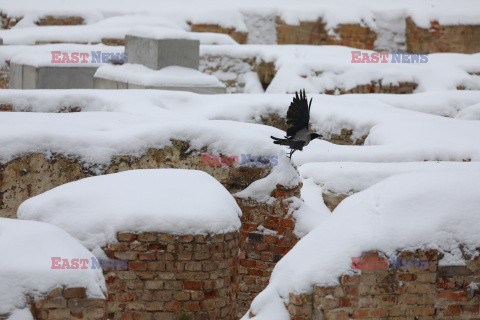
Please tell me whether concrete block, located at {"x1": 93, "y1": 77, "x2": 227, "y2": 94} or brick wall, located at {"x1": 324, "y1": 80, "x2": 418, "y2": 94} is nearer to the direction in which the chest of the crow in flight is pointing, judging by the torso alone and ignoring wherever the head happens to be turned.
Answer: the brick wall

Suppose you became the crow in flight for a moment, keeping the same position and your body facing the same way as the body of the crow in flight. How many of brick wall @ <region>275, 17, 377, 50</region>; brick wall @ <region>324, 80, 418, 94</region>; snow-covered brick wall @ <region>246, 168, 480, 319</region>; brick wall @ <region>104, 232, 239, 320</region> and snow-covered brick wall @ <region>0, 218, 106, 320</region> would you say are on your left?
2

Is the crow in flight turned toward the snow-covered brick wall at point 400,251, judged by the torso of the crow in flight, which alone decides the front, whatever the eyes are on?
no

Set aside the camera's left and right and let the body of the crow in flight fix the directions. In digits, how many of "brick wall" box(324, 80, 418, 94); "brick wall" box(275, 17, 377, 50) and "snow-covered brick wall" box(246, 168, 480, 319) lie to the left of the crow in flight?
2

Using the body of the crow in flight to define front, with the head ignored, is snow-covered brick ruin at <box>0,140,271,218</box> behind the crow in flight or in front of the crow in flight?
behind

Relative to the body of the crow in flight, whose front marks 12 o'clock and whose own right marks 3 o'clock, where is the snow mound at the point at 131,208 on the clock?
The snow mound is roughly at 4 o'clock from the crow in flight.

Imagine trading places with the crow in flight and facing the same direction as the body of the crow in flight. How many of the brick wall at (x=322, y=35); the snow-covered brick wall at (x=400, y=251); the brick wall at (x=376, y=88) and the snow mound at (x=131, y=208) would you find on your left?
2

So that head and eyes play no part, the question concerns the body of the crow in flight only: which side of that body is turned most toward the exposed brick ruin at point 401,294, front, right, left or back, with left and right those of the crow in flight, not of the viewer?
right

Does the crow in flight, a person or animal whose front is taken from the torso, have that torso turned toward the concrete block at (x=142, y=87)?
no

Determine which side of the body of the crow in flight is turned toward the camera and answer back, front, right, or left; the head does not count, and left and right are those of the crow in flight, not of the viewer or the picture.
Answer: right

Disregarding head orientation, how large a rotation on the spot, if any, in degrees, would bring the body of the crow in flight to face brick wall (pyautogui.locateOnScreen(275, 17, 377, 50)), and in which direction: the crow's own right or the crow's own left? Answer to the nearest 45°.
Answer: approximately 90° to the crow's own left

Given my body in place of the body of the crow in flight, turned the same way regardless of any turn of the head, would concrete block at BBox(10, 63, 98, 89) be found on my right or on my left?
on my left

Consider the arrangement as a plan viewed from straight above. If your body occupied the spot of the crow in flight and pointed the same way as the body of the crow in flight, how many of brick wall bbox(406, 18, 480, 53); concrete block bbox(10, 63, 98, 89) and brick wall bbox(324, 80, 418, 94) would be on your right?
0

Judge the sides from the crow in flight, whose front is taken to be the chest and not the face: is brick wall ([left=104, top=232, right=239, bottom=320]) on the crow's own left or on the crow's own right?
on the crow's own right
